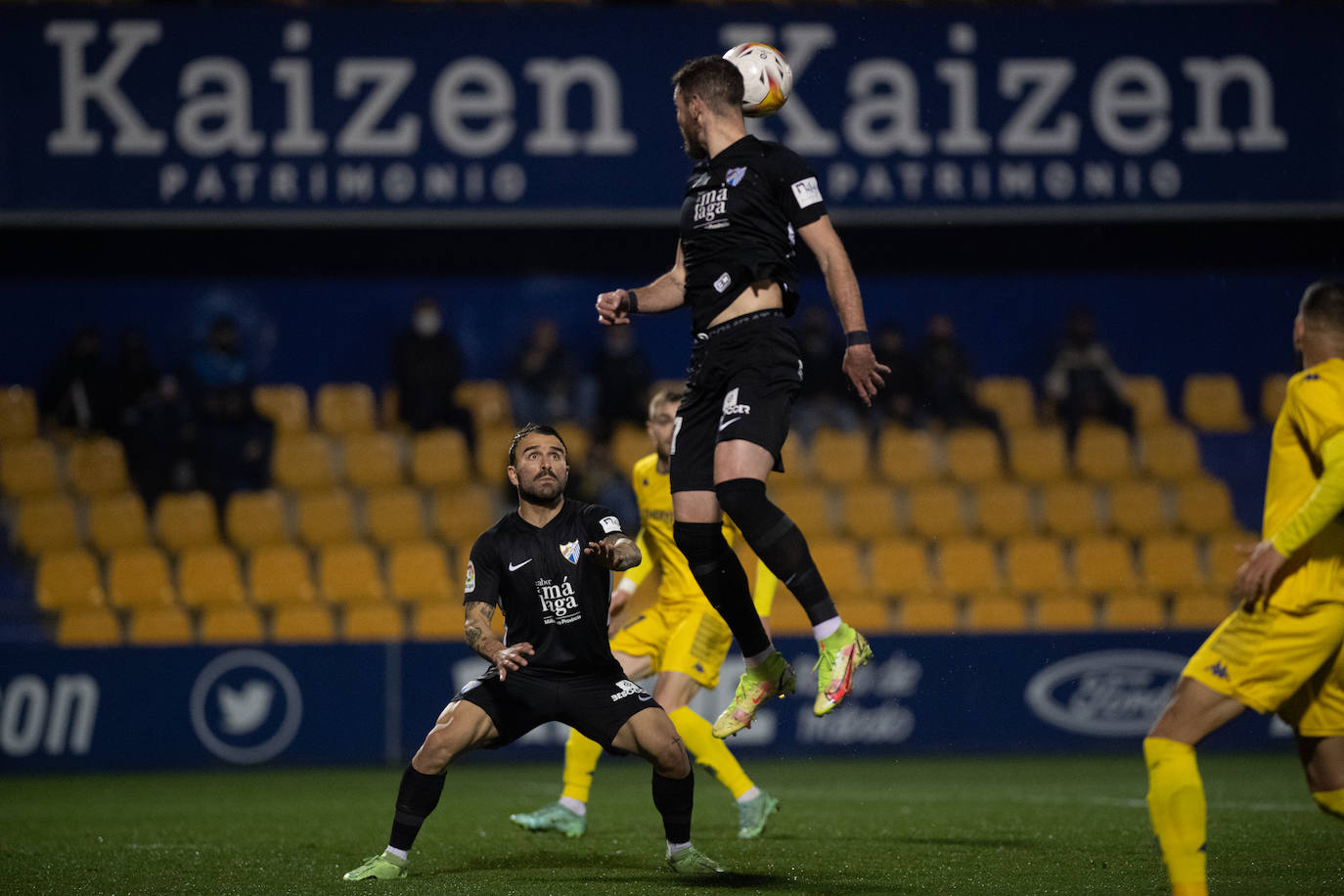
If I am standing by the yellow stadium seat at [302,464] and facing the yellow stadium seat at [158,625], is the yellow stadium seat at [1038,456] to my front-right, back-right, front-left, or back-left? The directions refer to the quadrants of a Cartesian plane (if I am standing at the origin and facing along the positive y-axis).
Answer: back-left

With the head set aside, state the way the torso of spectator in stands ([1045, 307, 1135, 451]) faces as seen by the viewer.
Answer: toward the camera

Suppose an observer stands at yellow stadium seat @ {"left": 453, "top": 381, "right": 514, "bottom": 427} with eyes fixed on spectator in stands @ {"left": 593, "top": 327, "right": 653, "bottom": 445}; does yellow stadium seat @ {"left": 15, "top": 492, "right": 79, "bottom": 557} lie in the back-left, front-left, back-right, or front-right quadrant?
back-right

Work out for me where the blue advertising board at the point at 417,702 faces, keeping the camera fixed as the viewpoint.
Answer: facing the viewer

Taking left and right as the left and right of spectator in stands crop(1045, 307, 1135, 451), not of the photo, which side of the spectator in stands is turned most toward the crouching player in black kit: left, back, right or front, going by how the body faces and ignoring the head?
front

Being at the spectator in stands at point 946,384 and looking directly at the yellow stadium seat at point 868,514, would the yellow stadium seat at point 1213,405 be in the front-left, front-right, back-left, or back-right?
back-left

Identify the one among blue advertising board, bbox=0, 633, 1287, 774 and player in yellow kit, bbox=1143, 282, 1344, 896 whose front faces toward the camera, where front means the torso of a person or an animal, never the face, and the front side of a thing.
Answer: the blue advertising board

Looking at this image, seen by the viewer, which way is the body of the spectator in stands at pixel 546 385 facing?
toward the camera

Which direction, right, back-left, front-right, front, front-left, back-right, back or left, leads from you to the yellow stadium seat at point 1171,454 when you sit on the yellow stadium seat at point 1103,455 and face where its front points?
back-left

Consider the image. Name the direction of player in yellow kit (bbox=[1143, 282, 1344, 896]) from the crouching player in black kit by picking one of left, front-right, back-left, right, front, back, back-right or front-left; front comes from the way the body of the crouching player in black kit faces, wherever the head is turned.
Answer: front-left

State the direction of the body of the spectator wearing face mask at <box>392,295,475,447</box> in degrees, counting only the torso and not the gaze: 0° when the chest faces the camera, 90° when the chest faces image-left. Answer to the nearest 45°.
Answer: approximately 0°

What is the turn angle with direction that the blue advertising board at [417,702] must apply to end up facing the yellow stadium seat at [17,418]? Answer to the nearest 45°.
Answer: approximately 135° to its right

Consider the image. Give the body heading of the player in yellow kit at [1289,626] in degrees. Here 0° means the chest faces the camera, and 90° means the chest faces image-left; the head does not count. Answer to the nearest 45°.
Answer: approximately 90°

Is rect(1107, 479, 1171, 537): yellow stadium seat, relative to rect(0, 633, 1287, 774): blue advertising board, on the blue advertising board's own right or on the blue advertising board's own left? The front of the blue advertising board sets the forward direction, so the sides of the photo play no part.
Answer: on the blue advertising board's own left

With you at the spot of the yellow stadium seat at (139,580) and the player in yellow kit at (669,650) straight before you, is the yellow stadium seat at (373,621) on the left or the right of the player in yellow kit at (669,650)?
left

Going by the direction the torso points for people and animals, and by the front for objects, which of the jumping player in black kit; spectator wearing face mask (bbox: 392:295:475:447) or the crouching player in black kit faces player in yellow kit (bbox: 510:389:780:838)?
the spectator wearing face mask
